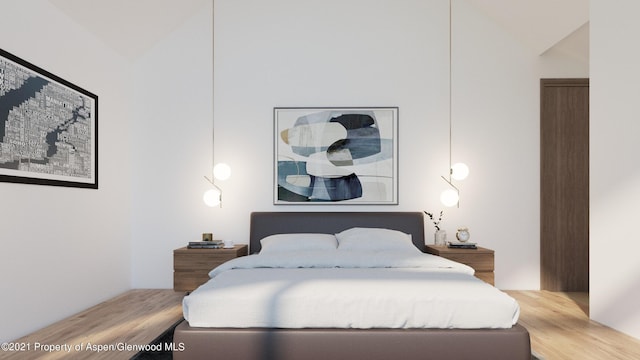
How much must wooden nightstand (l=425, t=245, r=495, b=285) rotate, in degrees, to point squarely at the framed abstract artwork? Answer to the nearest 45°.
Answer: approximately 90° to its right

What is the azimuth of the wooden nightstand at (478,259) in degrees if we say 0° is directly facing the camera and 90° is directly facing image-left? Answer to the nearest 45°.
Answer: approximately 0°

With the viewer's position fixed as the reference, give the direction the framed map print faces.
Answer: facing the viewer and to the right of the viewer

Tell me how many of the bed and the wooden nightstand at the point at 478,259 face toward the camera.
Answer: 2

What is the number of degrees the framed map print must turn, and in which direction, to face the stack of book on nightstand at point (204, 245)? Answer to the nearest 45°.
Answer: approximately 45° to its left

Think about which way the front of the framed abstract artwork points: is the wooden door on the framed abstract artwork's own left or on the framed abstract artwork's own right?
on the framed abstract artwork's own left

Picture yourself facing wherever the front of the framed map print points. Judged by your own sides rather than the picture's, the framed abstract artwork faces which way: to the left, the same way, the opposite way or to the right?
to the right

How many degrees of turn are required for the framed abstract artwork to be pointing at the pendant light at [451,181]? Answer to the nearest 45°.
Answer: approximately 90° to its left

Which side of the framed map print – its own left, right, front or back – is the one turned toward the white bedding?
front

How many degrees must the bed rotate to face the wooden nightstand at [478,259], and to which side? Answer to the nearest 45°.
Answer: approximately 135° to its left

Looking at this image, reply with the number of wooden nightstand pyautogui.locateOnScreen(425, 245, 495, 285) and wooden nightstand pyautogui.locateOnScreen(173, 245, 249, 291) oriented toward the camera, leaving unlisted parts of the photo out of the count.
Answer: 2

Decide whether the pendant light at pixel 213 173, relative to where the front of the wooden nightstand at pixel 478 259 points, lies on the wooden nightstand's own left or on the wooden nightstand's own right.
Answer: on the wooden nightstand's own right
